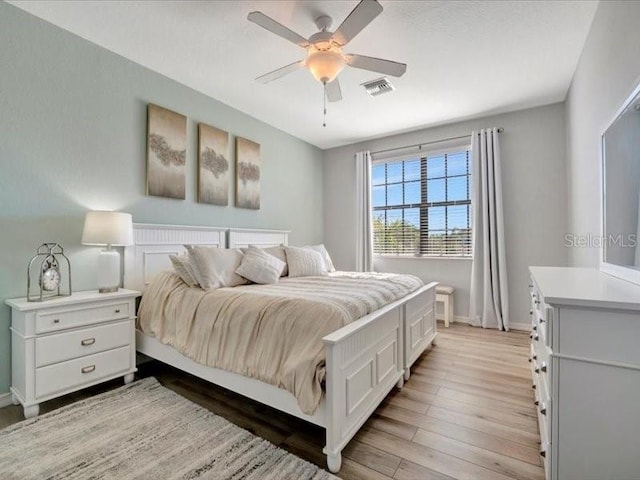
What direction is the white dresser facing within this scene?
to the viewer's left

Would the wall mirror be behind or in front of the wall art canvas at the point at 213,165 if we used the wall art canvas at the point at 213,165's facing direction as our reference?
in front

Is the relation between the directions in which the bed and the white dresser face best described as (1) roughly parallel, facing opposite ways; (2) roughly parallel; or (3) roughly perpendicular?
roughly parallel, facing opposite ways

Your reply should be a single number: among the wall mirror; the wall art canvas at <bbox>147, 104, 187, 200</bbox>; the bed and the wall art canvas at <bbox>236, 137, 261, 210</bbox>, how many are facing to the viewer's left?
1

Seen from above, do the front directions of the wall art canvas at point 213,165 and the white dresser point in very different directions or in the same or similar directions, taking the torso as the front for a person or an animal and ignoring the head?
very different directions

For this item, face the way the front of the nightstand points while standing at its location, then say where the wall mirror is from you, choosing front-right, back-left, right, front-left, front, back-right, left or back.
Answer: front

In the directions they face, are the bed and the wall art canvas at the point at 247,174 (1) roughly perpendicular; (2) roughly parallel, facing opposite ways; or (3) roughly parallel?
roughly parallel

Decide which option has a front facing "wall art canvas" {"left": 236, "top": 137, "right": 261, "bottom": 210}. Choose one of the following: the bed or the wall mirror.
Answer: the wall mirror

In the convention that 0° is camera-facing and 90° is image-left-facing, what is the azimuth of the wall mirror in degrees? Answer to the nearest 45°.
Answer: approximately 90°

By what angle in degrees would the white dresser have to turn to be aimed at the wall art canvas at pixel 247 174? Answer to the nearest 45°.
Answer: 0° — it already faces it

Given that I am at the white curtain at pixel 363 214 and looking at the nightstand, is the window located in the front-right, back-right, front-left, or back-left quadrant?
back-left

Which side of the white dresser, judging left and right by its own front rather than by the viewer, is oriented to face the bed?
front

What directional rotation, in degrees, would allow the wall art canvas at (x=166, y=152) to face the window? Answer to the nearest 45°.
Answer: approximately 45° to its left

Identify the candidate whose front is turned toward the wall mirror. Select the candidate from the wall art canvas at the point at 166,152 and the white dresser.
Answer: the wall art canvas

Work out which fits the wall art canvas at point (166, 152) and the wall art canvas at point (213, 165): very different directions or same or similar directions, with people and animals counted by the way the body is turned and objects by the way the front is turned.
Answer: same or similar directions

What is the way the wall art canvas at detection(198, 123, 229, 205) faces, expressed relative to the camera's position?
facing the viewer and to the right of the viewer

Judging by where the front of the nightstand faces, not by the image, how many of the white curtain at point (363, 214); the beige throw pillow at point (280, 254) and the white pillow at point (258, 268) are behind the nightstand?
0

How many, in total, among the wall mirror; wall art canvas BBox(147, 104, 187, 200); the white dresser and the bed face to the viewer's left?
2
